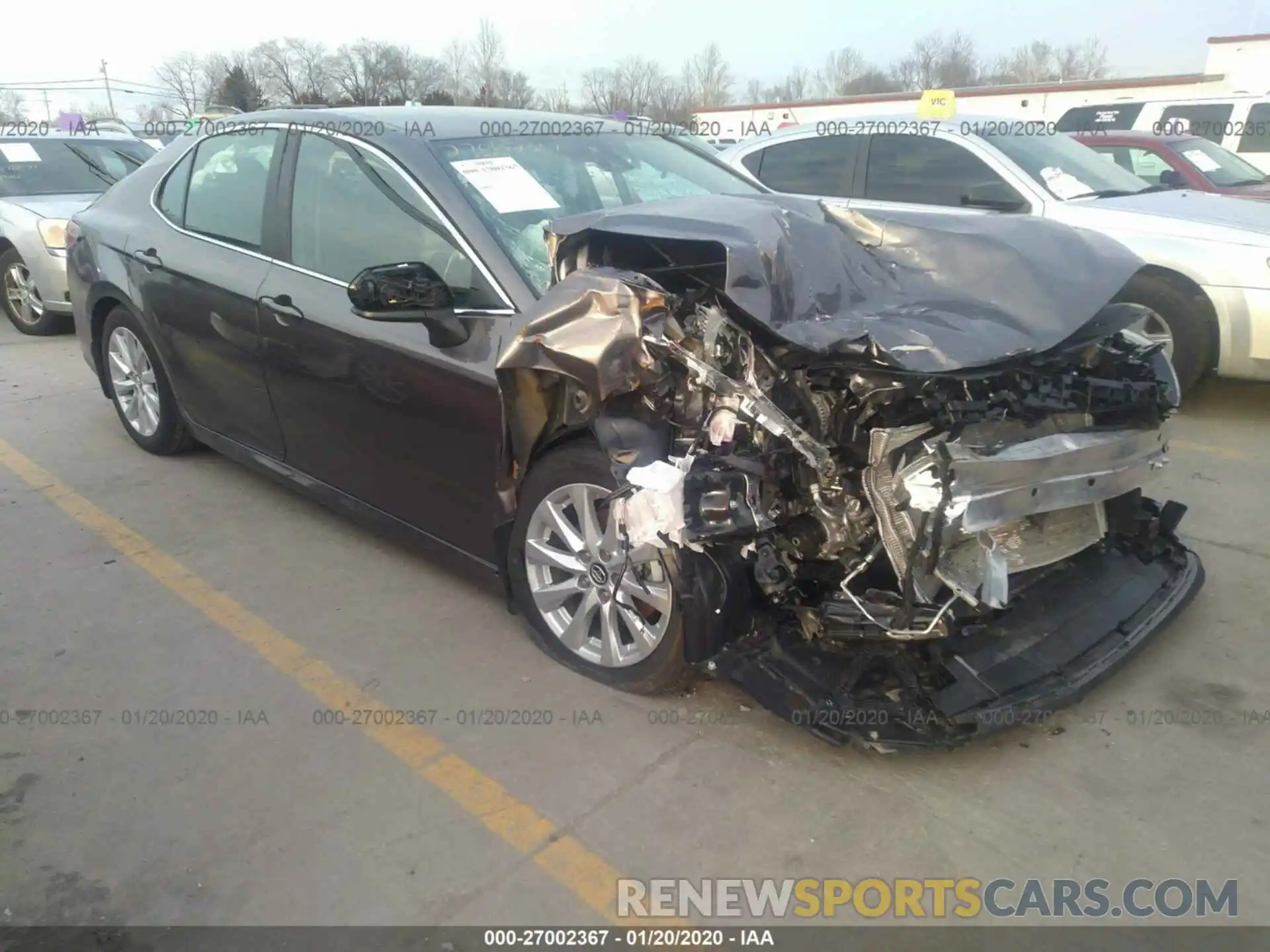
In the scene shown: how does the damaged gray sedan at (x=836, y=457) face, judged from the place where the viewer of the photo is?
facing the viewer and to the right of the viewer

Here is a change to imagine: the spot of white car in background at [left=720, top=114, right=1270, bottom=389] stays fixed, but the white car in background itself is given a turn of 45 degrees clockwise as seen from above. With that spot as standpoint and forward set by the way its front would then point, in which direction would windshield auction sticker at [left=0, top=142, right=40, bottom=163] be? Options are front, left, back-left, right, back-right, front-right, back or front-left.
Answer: right

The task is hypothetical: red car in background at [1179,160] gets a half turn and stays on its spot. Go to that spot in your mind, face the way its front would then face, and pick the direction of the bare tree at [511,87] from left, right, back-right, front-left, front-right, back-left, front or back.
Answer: front

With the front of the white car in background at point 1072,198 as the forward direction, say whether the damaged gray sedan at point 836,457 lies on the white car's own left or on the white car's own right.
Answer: on the white car's own right

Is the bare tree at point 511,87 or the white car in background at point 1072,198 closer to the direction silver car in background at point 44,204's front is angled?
the white car in background

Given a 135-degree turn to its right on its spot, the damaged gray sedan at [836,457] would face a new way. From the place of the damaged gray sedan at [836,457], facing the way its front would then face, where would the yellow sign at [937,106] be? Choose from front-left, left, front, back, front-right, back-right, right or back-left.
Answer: right

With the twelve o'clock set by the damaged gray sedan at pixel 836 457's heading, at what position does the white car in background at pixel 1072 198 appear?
The white car in background is roughly at 8 o'clock from the damaged gray sedan.

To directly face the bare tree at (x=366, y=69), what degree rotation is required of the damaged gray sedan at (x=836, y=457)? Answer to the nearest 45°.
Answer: approximately 180°

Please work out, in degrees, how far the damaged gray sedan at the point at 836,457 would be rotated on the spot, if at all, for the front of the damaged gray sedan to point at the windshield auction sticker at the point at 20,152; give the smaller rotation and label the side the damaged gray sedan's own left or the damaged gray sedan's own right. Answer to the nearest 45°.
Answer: approximately 180°

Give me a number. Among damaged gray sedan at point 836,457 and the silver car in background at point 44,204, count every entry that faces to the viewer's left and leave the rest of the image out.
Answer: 0
